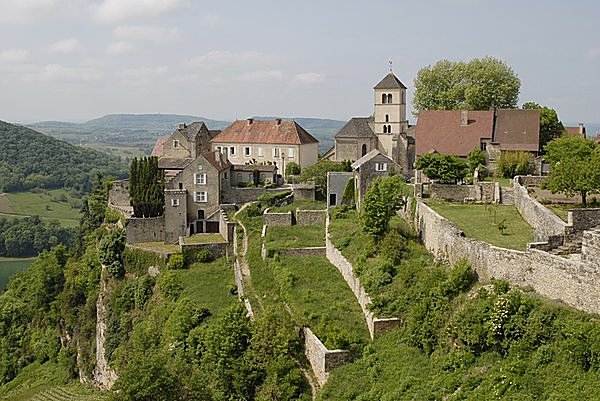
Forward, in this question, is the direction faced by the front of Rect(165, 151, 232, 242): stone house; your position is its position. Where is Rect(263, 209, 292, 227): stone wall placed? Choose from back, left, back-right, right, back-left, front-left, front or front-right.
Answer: front-left

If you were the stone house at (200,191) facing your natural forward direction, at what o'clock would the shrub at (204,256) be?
The shrub is roughly at 12 o'clock from the stone house.

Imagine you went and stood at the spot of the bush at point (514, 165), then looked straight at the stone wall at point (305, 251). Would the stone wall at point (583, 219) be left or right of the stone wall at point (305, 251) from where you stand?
left

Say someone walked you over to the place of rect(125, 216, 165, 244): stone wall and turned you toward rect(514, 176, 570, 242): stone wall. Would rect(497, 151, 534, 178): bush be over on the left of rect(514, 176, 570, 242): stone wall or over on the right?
left

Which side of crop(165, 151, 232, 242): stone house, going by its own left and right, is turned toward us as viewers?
front

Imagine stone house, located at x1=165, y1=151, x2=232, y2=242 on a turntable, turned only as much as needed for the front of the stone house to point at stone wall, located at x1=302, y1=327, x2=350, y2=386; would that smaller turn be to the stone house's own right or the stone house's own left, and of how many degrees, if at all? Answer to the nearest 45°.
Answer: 0° — it already faces it

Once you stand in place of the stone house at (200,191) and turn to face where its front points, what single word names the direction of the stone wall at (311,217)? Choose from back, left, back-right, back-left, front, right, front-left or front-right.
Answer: front-left

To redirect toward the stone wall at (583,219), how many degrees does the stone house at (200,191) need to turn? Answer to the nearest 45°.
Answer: approximately 45° to its left

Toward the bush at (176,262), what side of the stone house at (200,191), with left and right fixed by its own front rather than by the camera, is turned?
front

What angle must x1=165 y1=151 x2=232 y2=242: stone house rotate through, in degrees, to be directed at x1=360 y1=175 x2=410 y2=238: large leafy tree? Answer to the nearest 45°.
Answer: approximately 45° to its left

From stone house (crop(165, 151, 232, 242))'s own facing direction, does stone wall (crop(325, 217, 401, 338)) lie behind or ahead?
ahead

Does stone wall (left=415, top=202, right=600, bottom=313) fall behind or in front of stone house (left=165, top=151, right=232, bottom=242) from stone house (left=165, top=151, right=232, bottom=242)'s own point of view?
in front
